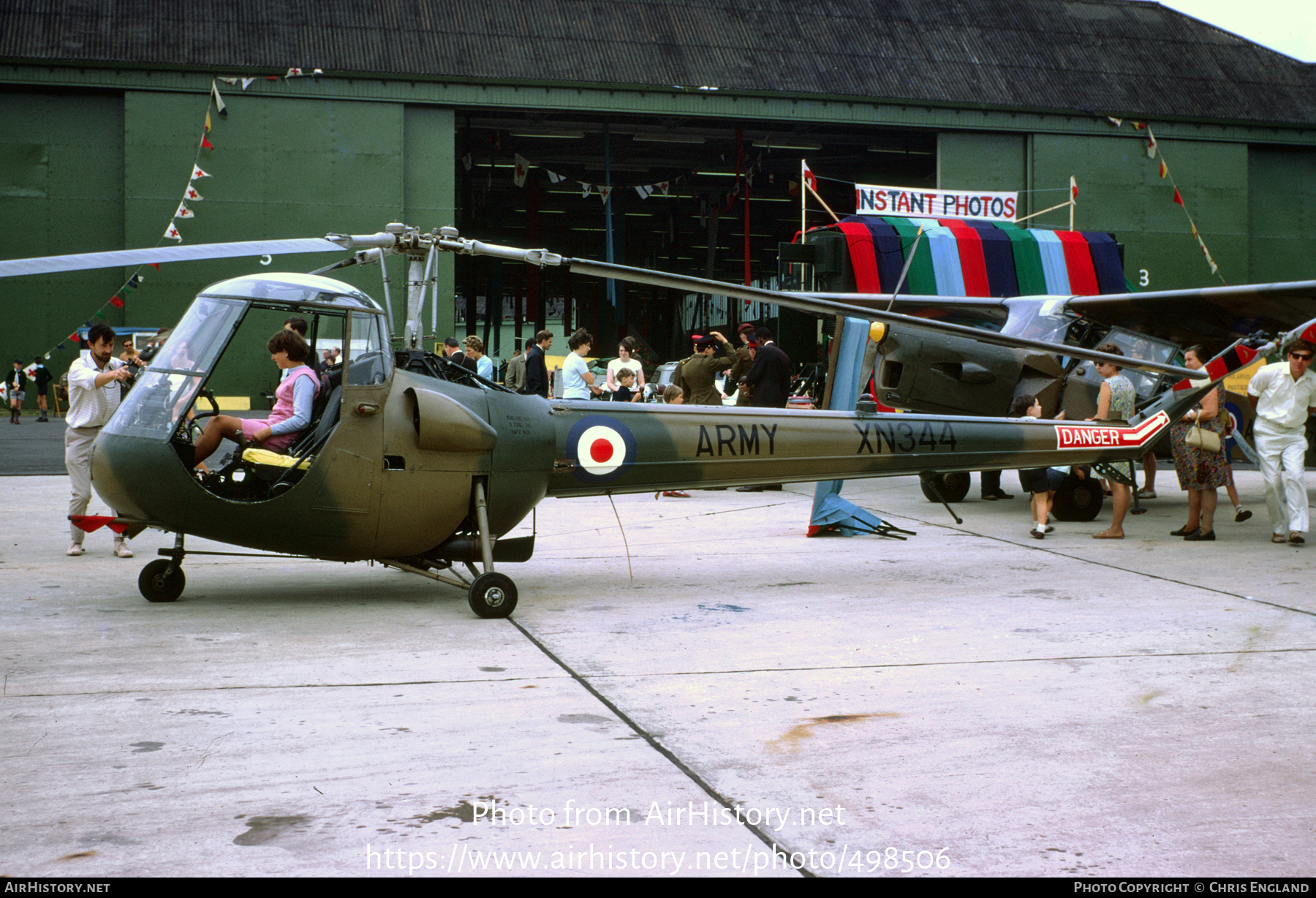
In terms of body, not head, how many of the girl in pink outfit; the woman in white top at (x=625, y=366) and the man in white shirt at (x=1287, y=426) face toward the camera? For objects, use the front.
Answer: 2

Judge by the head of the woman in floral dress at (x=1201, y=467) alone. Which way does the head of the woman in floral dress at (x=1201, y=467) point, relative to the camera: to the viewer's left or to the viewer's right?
to the viewer's left

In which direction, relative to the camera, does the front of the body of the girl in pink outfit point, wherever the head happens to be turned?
to the viewer's left

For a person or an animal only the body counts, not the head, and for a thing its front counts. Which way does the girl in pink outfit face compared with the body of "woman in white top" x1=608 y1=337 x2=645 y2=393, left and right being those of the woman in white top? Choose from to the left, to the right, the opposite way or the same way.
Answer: to the right

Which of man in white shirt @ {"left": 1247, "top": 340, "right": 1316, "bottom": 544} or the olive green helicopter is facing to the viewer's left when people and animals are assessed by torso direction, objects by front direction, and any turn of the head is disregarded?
the olive green helicopter

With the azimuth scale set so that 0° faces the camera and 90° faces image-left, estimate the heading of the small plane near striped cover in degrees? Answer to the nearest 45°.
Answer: approximately 45°

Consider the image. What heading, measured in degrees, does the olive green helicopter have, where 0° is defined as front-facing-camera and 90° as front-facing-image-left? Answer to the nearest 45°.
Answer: approximately 90°
